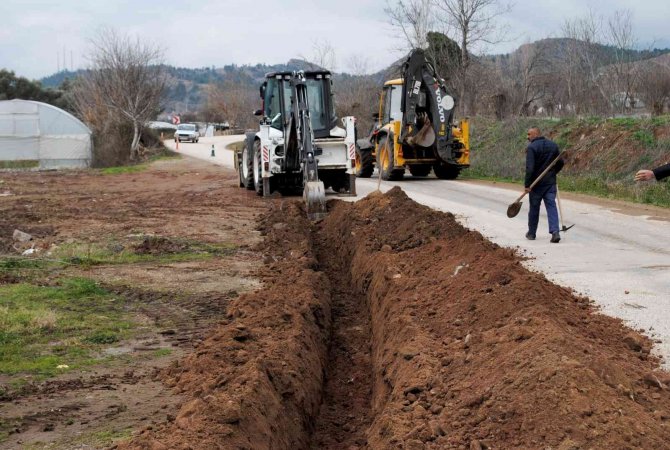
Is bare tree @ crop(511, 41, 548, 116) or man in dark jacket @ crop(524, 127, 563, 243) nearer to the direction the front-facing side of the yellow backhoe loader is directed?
the bare tree

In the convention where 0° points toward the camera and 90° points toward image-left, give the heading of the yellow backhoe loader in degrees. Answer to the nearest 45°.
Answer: approximately 135°

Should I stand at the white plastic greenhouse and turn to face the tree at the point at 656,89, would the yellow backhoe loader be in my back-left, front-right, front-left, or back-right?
front-right

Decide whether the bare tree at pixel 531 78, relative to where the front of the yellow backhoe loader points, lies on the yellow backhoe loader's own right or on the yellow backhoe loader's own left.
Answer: on the yellow backhoe loader's own right

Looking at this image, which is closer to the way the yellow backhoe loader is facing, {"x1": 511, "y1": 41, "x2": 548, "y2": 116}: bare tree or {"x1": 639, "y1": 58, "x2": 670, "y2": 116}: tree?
the bare tree

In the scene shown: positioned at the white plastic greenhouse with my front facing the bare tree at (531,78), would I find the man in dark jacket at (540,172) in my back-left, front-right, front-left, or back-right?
front-right

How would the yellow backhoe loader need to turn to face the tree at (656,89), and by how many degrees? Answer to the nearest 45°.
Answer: approximately 90° to its right

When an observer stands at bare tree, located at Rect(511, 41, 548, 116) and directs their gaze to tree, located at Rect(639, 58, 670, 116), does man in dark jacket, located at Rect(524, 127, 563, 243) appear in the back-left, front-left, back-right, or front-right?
front-right

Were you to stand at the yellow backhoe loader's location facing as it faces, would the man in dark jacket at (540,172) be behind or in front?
behind
